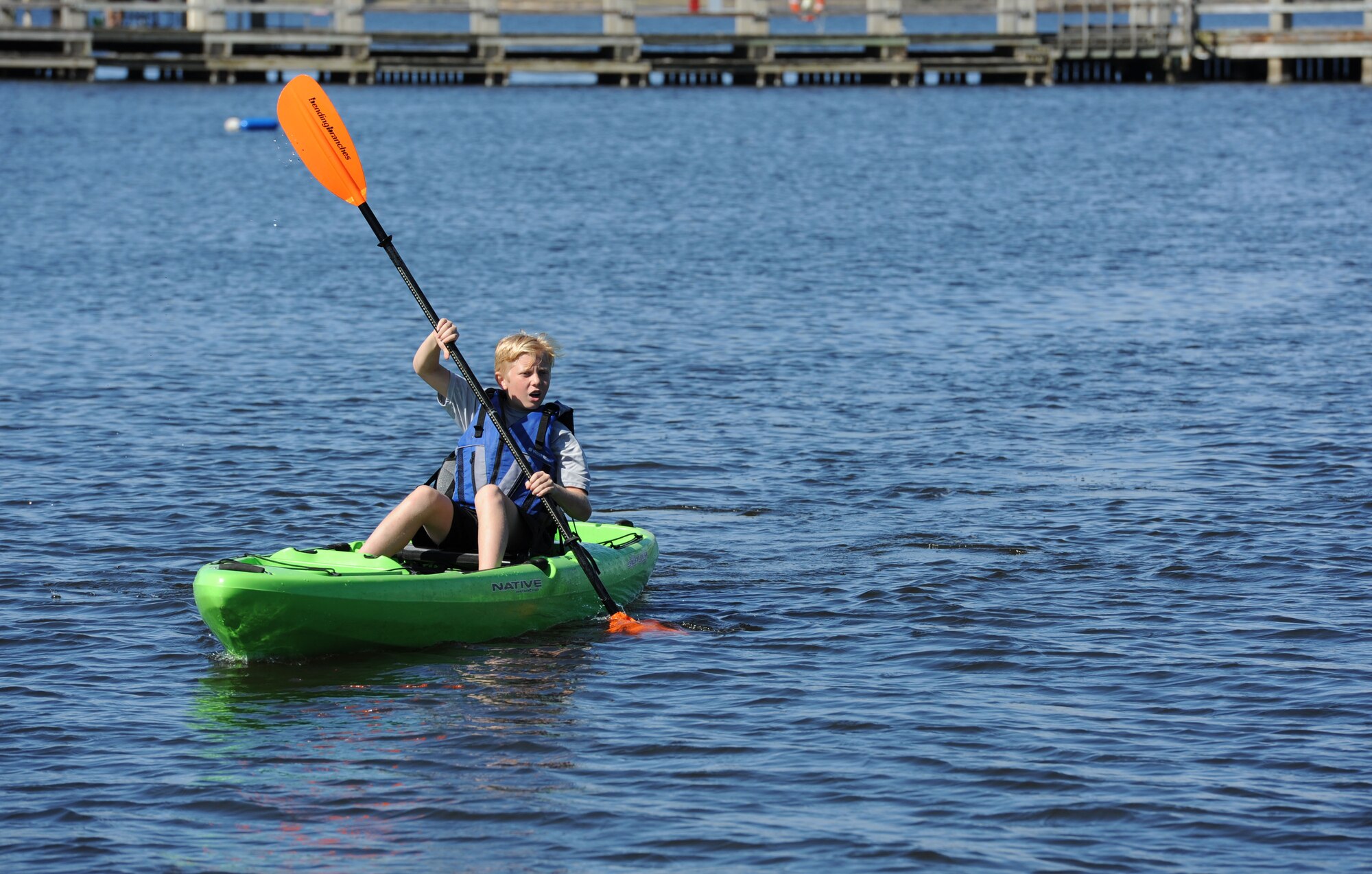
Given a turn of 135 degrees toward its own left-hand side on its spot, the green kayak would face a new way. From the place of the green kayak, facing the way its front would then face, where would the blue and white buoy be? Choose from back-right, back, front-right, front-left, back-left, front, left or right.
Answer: left

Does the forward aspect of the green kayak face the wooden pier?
no

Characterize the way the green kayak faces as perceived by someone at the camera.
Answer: facing the viewer and to the left of the viewer

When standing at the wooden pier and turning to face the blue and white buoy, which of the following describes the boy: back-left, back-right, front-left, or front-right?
front-left
